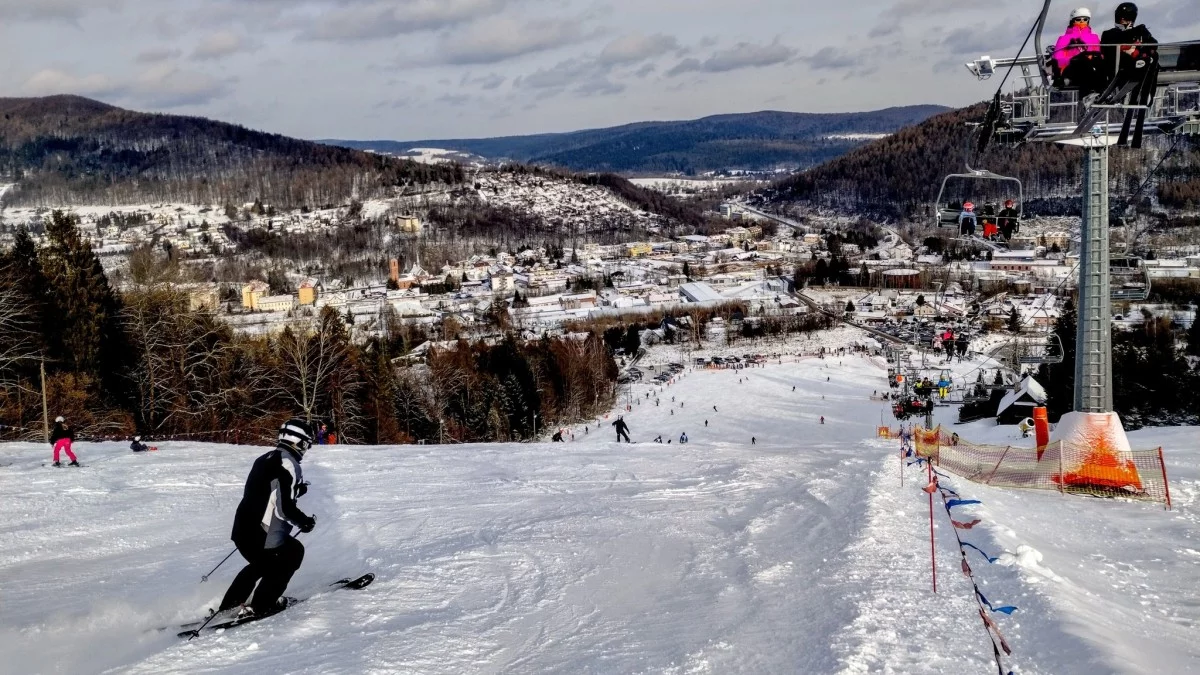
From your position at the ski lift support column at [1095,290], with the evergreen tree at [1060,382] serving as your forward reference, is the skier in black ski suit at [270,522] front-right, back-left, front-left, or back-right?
back-left

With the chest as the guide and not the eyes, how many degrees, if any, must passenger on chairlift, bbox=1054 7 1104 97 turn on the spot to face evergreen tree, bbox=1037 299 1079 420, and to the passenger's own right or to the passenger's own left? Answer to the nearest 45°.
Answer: approximately 180°

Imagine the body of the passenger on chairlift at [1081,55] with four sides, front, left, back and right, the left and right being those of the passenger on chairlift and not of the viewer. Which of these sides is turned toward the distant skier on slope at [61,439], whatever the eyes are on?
right

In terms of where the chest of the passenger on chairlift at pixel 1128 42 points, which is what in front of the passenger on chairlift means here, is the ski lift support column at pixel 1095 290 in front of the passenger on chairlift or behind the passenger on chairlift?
behind

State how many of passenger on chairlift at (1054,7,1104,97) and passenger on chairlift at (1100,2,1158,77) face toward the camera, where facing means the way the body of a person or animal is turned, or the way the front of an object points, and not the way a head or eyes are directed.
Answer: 2

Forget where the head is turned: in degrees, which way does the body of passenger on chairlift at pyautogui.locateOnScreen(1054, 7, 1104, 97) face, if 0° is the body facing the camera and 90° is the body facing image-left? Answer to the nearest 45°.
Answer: approximately 0°

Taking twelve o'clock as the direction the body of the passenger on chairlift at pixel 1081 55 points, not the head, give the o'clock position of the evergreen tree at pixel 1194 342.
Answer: The evergreen tree is roughly at 6 o'clock from the passenger on chairlift.
